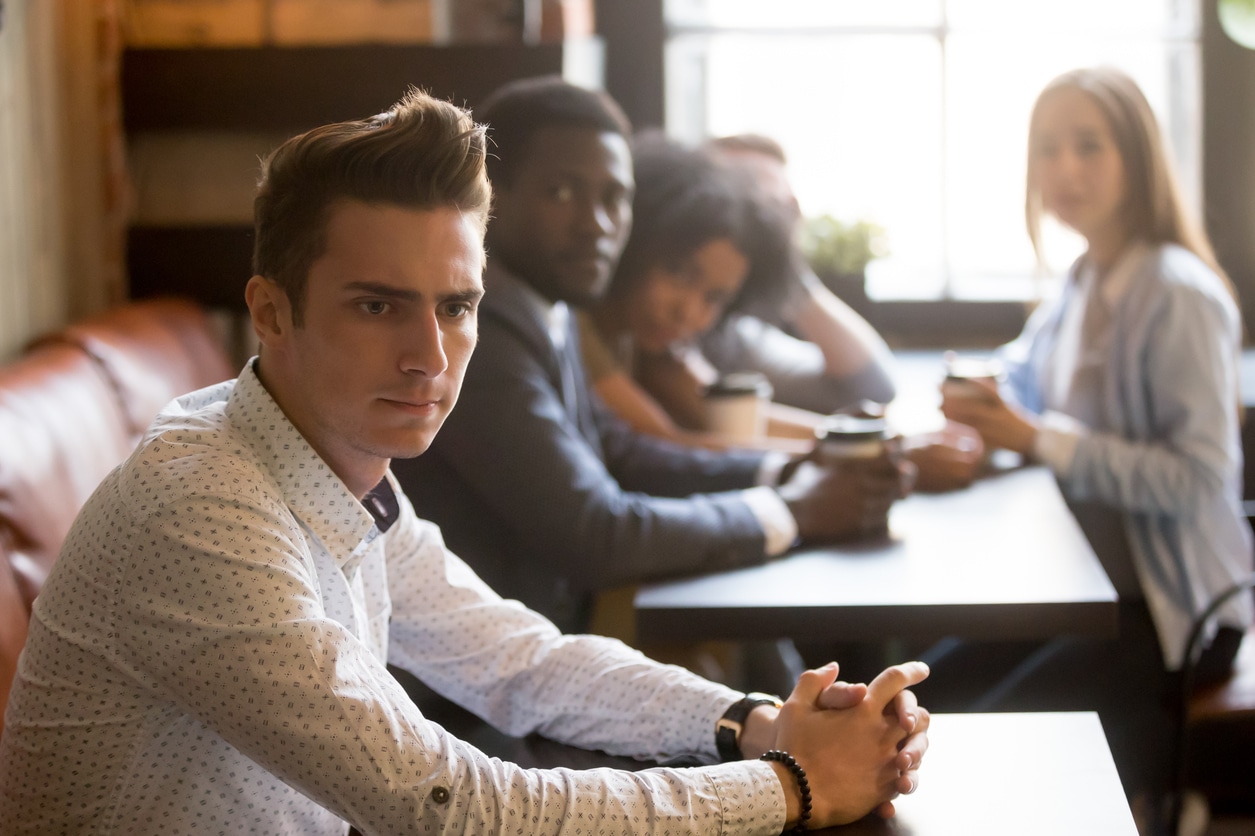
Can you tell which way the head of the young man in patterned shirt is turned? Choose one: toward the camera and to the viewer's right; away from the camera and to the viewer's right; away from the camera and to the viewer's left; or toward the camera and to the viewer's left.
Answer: toward the camera and to the viewer's right

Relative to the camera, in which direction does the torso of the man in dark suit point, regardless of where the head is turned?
to the viewer's right

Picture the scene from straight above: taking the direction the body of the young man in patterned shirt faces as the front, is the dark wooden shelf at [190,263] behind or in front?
behind

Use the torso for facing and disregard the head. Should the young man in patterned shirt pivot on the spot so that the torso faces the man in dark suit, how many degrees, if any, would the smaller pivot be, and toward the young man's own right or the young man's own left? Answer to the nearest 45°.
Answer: approximately 135° to the young man's own left
